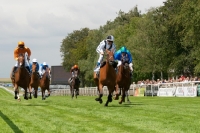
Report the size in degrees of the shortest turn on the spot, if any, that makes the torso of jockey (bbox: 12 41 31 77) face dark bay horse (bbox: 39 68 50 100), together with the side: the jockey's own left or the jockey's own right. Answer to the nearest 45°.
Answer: approximately 180°

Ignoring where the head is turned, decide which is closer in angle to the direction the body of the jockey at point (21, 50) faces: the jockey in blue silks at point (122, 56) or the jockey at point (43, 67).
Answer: the jockey in blue silks

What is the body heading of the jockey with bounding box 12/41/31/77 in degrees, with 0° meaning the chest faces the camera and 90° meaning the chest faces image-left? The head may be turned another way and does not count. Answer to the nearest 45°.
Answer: approximately 0°

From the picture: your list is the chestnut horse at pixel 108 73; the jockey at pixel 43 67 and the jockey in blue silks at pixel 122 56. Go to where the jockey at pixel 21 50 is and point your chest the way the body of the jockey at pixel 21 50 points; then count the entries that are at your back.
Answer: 1

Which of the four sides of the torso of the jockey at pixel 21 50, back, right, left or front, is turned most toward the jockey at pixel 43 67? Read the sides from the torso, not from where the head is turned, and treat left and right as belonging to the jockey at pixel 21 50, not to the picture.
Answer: back

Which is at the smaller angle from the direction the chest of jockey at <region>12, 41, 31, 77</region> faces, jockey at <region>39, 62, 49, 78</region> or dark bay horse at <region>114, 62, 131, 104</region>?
the dark bay horse

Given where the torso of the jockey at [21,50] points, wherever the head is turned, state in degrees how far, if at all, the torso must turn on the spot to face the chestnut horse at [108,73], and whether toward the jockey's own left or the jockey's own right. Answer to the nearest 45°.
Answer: approximately 45° to the jockey's own left

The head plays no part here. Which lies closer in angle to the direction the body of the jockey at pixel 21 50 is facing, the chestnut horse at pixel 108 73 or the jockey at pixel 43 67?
the chestnut horse

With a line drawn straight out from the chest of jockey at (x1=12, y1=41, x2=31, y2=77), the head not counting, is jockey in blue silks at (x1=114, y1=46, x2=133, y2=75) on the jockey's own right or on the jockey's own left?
on the jockey's own left

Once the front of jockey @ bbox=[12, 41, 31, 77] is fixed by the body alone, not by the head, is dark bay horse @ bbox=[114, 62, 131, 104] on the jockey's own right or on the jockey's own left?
on the jockey's own left
